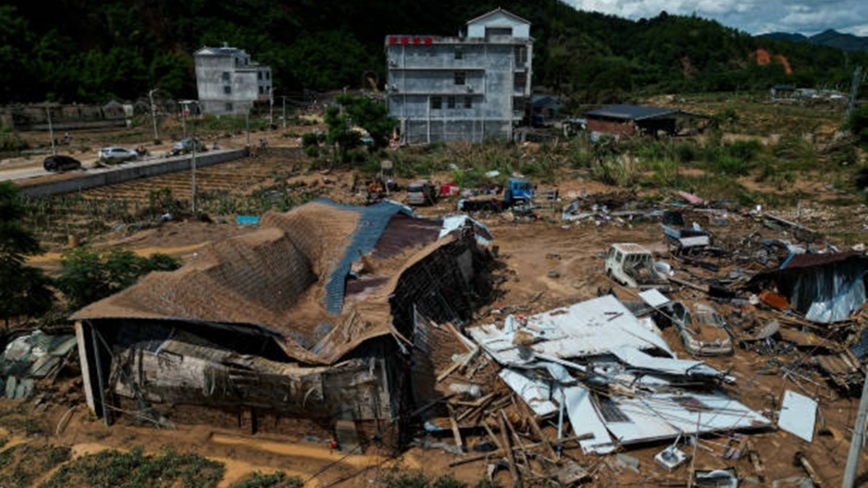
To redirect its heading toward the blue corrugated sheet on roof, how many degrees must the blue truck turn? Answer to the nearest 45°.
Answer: approximately 90° to its right

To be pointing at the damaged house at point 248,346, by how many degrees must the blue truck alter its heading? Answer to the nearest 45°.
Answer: approximately 90° to its right

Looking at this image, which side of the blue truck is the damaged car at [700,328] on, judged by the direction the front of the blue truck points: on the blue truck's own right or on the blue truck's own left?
on the blue truck's own right

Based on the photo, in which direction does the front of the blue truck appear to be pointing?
to the viewer's right

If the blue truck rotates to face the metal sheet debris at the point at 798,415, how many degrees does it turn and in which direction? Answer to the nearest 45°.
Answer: approximately 90° to its right

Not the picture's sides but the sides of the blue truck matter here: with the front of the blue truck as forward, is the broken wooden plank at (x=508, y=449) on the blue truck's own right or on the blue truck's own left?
on the blue truck's own right

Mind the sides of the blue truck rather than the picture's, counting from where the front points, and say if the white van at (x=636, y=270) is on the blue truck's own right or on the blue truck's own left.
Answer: on the blue truck's own right

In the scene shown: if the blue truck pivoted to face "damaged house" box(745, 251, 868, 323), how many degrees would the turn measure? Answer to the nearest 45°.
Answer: approximately 45° to its right

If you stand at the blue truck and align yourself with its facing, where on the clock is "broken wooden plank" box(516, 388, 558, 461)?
The broken wooden plank is roughly at 3 o'clock from the blue truck.

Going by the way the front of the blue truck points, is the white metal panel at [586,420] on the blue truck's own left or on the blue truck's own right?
on the blue truck's own right

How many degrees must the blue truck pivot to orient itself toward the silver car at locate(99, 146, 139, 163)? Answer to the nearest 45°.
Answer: approximately 180°

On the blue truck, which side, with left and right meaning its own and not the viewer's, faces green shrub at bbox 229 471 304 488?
right

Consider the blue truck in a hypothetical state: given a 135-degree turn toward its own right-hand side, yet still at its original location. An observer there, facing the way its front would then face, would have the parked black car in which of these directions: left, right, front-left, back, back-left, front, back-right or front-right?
front-right

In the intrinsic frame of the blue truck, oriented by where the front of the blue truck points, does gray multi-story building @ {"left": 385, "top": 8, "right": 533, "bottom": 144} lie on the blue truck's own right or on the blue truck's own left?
on the blue truck's own left

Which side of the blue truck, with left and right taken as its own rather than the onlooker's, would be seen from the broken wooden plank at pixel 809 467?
right

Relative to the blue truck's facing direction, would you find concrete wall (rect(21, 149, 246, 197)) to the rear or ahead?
to the rear
